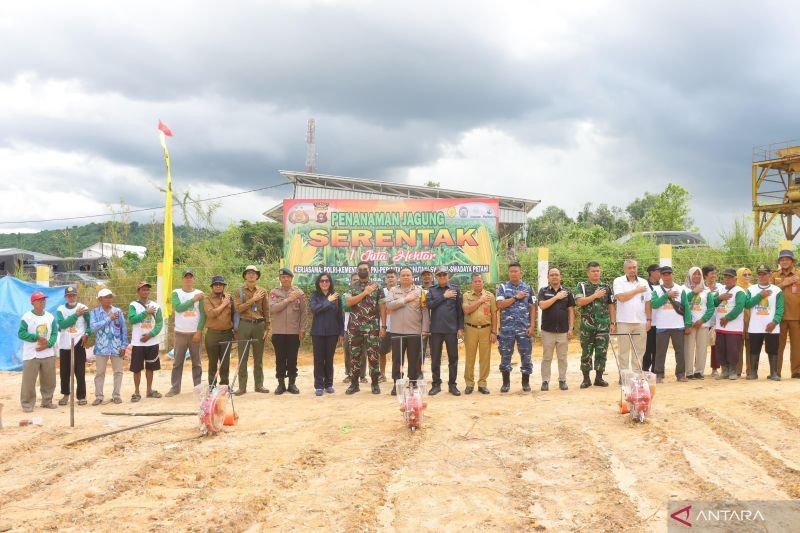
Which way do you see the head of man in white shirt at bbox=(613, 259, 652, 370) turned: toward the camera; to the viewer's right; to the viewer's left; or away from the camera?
toward the camera

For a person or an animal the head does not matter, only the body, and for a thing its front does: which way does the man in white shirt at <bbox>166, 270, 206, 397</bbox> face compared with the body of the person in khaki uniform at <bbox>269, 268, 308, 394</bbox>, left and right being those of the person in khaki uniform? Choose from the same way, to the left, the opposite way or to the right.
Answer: the same way

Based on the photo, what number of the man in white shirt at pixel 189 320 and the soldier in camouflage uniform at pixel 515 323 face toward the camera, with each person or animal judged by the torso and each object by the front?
2

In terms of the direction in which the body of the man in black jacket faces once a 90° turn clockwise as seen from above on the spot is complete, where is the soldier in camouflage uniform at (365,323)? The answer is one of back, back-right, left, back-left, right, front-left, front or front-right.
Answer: front

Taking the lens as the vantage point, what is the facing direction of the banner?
facing the viewer

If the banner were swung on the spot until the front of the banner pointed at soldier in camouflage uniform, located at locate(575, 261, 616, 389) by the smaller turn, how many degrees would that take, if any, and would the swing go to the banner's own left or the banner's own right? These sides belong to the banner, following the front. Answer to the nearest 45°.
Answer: approximately 45° to the banner's own left

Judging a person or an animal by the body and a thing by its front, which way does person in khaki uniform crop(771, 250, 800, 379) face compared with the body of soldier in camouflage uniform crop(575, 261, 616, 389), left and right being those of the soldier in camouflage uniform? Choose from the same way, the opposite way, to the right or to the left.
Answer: the same way

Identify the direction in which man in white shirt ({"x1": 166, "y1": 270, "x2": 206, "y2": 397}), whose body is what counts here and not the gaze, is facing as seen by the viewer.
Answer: toward the camera

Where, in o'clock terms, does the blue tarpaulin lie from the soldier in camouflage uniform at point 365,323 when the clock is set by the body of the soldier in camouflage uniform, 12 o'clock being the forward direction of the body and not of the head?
The blue tarpaulin is roughly at 4 o'clock from the soldier in camouflage uniform.

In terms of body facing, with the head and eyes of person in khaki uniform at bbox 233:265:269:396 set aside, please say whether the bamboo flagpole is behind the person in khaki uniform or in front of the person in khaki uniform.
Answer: behind

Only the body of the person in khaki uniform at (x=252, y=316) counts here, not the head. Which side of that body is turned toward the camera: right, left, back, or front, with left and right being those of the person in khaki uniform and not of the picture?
front

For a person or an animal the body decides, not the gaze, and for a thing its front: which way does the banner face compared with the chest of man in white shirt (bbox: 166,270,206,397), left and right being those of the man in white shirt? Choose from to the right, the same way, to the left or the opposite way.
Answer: the same way

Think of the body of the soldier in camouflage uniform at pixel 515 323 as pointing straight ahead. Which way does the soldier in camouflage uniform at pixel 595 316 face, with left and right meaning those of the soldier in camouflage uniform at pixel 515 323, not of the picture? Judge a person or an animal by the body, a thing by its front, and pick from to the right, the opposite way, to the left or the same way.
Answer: the same way

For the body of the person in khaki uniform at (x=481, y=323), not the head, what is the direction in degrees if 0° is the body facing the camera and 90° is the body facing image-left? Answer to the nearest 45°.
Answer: approximately 0°

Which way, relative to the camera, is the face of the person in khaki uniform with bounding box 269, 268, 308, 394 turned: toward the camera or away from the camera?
toward the camera

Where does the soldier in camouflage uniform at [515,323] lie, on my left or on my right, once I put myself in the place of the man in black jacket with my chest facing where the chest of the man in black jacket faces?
on my left

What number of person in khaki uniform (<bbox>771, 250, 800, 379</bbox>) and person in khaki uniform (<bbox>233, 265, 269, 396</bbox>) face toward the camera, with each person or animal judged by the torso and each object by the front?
2

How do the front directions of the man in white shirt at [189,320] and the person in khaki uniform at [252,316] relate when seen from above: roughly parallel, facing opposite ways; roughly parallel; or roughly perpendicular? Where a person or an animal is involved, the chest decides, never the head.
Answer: roughly parallel
